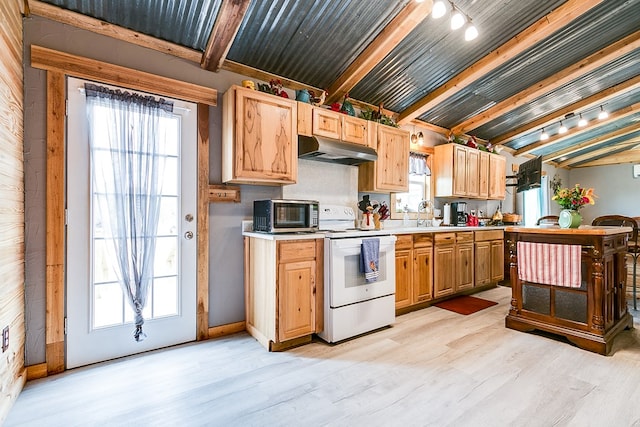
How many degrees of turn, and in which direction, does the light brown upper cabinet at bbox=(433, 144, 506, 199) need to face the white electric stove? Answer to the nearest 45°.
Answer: approximately 45° to its right

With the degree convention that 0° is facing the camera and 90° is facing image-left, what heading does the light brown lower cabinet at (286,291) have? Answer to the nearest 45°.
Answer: approximately 315°

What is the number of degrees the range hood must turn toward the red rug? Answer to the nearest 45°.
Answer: approximately 90° to its left

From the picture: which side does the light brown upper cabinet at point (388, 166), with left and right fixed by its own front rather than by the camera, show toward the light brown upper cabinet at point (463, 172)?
left

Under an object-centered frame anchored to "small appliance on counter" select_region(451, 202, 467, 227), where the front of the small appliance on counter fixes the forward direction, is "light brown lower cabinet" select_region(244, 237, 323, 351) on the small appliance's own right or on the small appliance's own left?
on the small appliance's own right

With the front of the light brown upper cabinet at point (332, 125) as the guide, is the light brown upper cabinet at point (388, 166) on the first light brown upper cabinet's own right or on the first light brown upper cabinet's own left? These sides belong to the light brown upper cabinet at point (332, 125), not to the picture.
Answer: on the first light brown upper cabinet's own left

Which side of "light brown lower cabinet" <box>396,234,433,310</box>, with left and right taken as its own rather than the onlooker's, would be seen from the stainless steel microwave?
right

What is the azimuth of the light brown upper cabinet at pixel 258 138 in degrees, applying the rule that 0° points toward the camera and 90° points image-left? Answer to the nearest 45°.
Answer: approximately 315°

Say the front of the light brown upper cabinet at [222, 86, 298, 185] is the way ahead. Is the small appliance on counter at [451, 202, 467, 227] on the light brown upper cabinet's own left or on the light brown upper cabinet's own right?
on the light brown upper cabinet's own left

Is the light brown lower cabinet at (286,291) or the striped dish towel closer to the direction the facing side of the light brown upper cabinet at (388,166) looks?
the striped dish towel

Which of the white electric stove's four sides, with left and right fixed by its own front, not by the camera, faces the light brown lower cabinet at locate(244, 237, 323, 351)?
right
